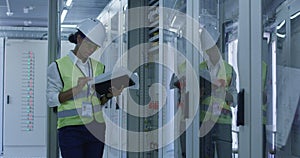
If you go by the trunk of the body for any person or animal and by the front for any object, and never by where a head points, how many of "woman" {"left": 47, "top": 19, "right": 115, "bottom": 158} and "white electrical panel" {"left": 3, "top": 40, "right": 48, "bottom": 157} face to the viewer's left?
0

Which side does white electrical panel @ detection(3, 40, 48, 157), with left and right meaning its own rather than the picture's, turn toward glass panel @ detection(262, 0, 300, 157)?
front

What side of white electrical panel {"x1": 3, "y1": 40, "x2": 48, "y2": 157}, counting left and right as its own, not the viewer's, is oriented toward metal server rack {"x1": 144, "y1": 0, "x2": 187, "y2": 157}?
front

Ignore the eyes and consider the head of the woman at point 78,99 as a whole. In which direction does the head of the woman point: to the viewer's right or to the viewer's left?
to the viewer's right

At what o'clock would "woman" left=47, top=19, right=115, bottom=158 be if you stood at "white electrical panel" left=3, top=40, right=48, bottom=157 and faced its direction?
The woman is roughly at 12 o'clock from the white electrical panel.

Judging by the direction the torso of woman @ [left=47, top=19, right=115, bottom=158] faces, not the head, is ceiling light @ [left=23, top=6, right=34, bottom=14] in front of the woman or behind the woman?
behind
